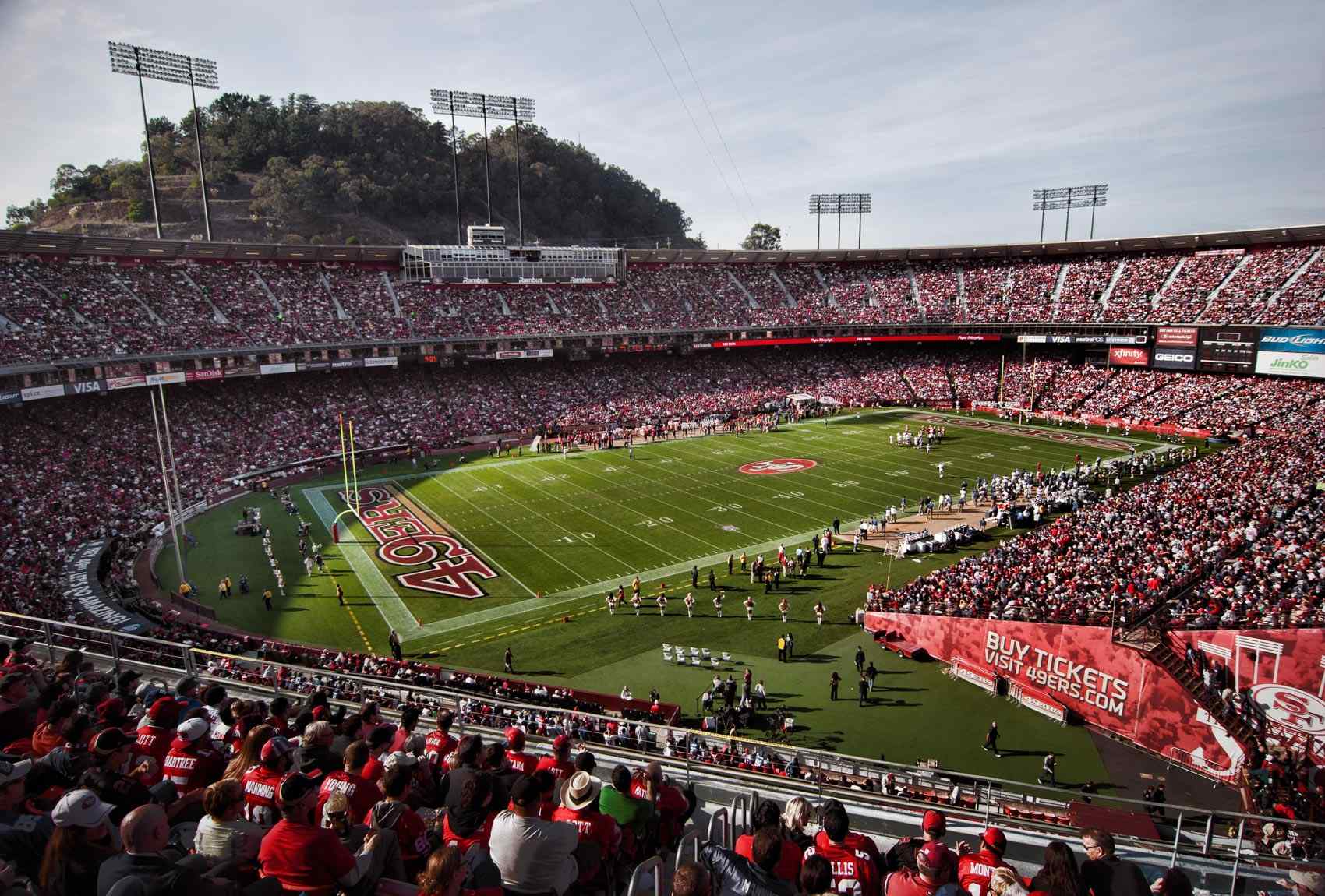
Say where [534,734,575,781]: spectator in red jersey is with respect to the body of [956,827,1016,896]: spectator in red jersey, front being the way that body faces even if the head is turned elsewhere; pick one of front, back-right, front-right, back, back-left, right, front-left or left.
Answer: left

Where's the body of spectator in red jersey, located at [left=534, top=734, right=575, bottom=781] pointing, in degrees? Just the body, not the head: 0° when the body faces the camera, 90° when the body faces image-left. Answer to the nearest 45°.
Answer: approximately 180°

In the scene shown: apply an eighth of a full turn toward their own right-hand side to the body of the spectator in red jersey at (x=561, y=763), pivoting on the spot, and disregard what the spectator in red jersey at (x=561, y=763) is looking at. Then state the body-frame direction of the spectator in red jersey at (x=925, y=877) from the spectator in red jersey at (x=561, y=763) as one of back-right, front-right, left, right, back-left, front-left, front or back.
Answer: right

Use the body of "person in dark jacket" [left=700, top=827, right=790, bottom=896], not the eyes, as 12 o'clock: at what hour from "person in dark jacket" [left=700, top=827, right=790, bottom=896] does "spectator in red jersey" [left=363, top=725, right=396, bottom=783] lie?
"spectator in red jersey" [left=363, top=725, right=396, bottom=783] is roughly at 10 o'clock from "person in dark jacket" [left=700, top=827, right=790, bottom=896].

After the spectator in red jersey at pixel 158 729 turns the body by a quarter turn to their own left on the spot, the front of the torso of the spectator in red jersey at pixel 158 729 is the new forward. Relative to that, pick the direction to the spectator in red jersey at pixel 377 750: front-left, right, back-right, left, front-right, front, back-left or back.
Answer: back

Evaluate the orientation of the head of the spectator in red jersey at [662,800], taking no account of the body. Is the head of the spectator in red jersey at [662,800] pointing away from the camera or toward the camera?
away from the camera

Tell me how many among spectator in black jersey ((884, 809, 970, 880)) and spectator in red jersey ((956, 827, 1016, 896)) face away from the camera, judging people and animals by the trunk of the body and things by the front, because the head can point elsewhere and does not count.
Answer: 2

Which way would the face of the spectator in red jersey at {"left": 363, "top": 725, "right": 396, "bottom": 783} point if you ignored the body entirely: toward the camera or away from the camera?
away from the camera

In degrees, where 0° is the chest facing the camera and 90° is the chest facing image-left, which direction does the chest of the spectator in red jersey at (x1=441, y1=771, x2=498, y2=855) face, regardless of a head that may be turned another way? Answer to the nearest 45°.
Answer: approximately 225°

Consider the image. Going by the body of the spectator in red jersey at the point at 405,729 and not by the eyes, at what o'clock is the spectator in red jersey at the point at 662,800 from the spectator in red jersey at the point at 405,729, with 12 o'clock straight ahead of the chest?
the spectator in red jersey at the point at 662,800 is roughly at 3 o'clock from the spectator in red jersey at the point at 405,729.

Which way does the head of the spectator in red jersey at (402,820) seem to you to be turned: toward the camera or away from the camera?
away from the camera

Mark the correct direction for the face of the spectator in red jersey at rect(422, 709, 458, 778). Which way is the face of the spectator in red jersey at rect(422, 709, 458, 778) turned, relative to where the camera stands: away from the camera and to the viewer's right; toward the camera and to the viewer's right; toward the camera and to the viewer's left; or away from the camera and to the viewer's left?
away from the camera and to the viewer's right

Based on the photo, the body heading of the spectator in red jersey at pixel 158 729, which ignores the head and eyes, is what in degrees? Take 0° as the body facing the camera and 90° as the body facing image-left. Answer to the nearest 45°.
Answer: approximately 225°

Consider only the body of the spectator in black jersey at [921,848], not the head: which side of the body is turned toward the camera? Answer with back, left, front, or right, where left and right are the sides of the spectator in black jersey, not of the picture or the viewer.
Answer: back

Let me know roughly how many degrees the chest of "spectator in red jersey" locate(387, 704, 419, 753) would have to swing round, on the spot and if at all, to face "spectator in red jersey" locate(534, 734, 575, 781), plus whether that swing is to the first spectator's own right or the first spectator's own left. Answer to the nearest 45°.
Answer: approximately 90° to the first spectator's own right

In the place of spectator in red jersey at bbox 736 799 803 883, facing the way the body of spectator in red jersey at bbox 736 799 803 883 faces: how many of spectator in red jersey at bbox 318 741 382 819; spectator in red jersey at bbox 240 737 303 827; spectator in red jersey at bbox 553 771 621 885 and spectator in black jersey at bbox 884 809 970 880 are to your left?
3

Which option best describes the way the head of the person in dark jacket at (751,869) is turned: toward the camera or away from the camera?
away from the camera

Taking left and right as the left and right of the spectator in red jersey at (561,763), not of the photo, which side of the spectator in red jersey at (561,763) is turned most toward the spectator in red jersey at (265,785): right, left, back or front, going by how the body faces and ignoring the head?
left
